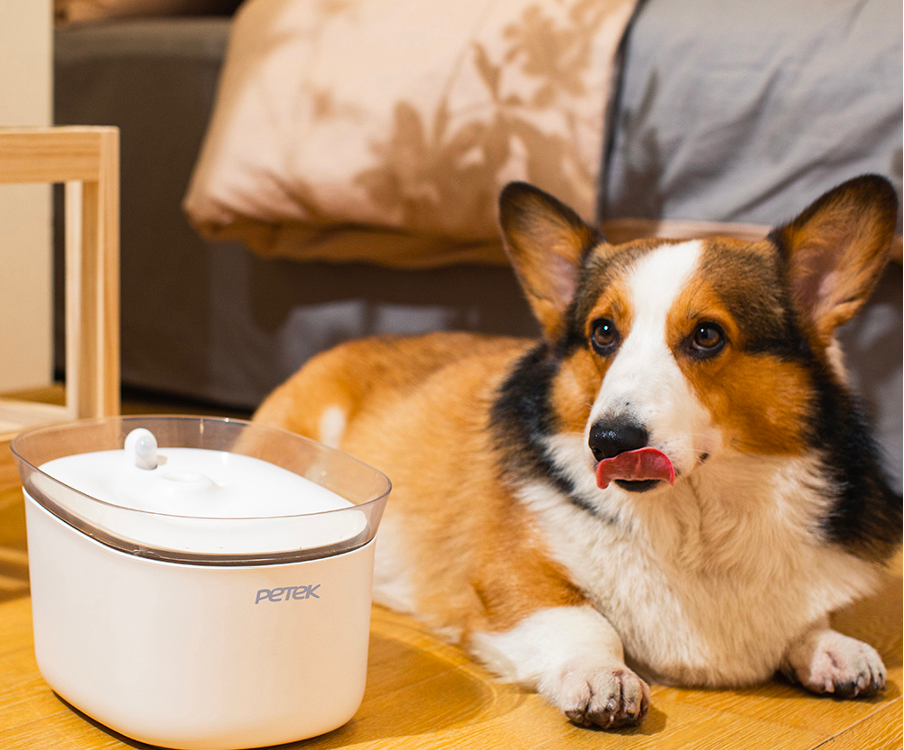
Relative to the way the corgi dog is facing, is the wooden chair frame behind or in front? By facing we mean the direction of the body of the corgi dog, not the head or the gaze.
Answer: behind

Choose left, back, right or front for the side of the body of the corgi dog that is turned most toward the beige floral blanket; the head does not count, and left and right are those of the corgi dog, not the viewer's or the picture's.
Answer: back

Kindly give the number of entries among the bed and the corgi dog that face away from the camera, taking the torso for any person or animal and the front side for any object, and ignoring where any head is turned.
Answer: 0

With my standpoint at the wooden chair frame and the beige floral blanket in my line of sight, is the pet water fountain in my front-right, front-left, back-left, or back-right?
back-right

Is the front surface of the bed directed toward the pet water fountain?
yes

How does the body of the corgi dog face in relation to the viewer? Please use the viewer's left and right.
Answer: facing the viewer and to the right of the viewer
